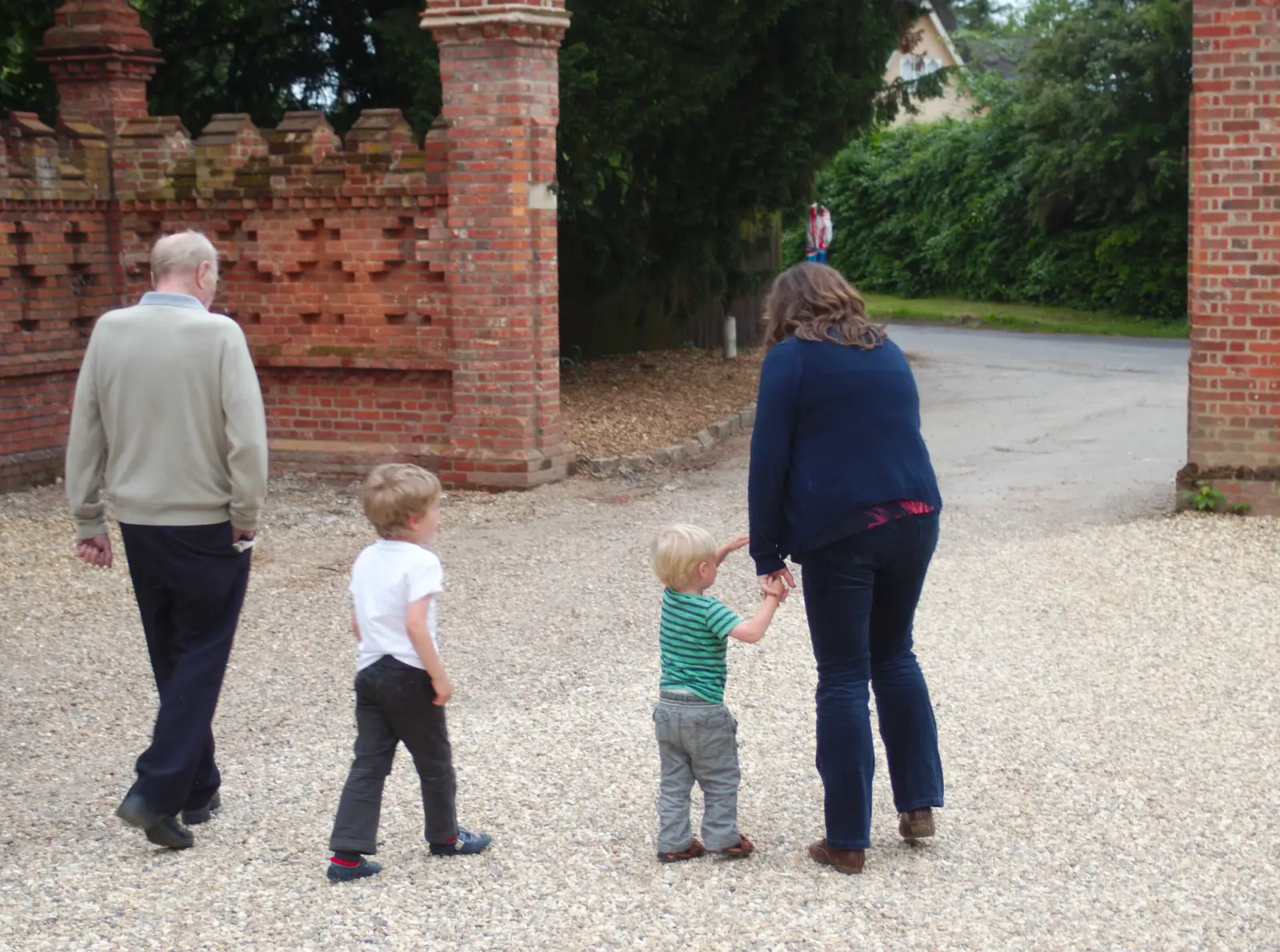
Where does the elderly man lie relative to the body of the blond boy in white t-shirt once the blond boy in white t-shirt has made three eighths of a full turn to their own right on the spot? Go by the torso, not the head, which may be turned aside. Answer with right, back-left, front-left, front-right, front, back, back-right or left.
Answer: back-right

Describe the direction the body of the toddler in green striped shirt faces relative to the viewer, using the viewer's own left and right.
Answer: facing away from the viewer and to the right of the viewer

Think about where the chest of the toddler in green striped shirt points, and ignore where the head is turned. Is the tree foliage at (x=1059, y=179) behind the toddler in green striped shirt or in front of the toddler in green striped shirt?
in front

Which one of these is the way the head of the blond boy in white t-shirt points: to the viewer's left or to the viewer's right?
to the viewer's right

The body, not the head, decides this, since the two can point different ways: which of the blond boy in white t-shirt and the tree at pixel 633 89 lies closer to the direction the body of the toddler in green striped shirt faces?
the tree

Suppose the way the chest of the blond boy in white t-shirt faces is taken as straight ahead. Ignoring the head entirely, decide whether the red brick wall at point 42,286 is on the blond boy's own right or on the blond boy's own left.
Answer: on the blond boy's own left

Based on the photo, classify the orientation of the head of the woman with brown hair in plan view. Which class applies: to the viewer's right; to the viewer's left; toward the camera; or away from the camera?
away from the camera

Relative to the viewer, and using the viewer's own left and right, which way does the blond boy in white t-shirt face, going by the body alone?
facing away from the viewer and to the right of the viewer

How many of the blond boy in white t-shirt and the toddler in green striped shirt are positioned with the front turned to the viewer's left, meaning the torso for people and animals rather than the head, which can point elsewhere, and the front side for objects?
0

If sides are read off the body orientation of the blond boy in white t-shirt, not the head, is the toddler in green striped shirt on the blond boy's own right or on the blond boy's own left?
on the blond boy's own right

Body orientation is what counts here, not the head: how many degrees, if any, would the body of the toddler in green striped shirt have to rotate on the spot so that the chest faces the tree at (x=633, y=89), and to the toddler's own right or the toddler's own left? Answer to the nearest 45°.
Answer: approximately 45° to the toddler's own left

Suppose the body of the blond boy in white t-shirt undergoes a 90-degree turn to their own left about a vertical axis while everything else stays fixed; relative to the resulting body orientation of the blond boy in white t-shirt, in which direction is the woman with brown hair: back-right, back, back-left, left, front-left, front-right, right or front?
back-right

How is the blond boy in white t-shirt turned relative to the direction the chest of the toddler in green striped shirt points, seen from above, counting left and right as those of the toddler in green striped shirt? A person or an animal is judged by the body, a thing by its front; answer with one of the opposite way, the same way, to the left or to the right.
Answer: the same way

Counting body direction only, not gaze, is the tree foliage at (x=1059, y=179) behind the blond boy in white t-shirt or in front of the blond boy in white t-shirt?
in front

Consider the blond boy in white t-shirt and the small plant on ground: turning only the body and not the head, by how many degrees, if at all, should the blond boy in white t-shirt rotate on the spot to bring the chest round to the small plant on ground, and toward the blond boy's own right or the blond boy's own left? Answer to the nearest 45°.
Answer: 0° — they already face it
